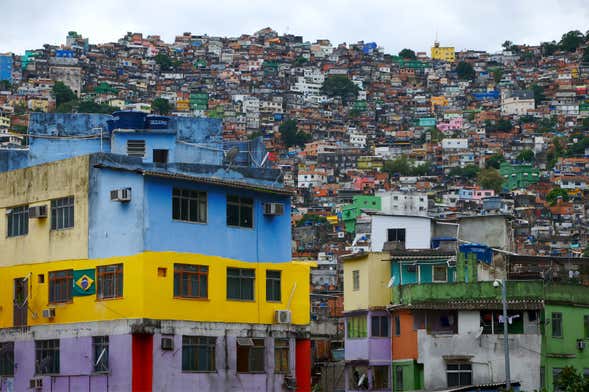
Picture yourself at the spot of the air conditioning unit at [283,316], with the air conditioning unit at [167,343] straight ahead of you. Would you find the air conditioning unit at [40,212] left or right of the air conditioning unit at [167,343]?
right

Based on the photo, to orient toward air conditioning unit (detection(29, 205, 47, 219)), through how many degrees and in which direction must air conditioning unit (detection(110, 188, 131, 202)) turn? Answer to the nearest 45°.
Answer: approximately 90° to its right

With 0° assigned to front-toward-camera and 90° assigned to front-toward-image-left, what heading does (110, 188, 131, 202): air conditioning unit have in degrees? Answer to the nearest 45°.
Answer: approximately 45°

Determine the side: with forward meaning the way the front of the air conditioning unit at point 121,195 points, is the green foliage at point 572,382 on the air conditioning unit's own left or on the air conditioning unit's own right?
on the air conditioning unit's own left
